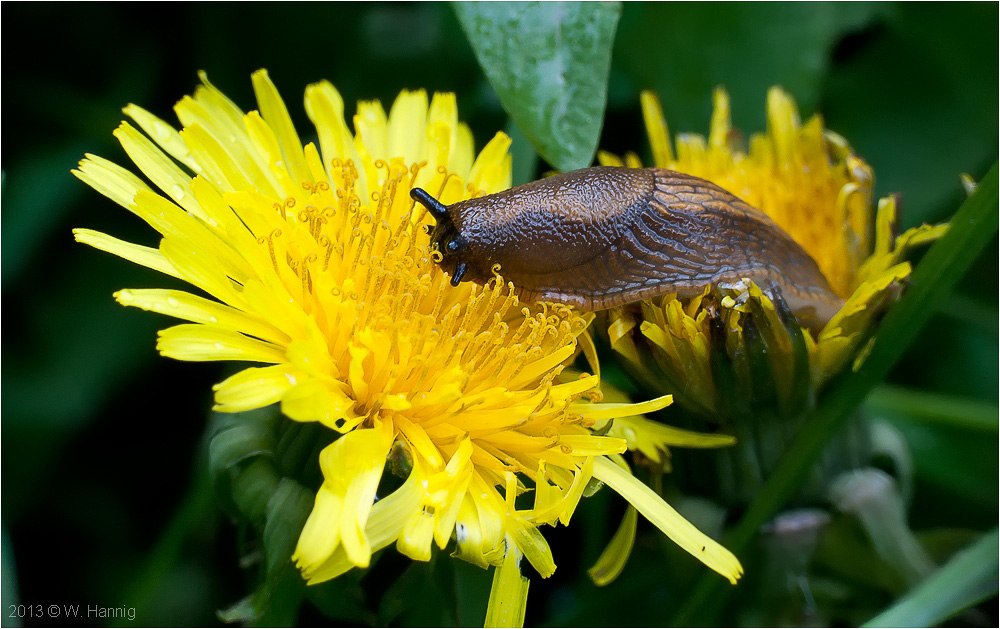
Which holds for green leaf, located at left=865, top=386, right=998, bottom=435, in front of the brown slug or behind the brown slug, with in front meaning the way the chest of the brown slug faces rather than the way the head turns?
behind

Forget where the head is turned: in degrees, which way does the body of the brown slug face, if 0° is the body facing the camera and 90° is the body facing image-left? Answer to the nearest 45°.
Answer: approximately 90°
